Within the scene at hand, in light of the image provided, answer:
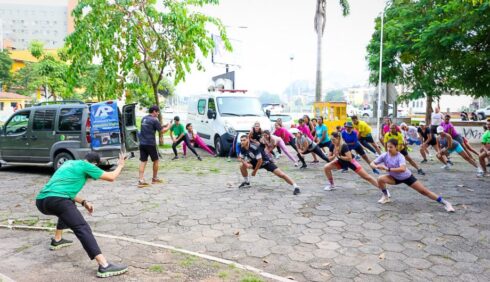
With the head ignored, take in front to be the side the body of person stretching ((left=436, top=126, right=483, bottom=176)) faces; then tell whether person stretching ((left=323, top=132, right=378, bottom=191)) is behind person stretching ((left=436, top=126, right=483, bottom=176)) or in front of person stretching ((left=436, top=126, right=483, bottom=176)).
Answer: in front

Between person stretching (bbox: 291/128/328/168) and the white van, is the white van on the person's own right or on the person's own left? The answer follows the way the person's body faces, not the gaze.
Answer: on the person's own right

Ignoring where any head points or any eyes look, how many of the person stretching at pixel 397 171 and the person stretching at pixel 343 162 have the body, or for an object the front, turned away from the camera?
0

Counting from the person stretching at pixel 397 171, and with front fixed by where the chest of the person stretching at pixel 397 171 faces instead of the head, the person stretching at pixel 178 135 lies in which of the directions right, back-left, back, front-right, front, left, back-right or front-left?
right

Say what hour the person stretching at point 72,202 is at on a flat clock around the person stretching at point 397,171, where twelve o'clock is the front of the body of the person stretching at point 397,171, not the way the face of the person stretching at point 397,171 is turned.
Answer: the person stretching at point 72,202 is roughly at 12 o'clock from the person stretching at point 397,171.

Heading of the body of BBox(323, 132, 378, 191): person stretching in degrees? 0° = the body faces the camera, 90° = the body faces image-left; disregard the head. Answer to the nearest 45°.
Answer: approximately 45°

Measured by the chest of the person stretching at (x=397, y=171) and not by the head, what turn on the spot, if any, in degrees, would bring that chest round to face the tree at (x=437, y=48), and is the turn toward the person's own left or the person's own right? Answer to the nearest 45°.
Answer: approximately 135° to the person's own right

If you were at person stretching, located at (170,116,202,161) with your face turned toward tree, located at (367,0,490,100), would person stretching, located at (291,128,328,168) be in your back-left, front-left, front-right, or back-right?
front-right

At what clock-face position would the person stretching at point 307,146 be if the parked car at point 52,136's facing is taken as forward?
The person stretching is roughly at 5 o'clock from the parked car.

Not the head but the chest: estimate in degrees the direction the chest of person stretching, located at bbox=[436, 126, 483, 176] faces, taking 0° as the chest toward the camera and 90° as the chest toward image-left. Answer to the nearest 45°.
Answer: approximately 45°

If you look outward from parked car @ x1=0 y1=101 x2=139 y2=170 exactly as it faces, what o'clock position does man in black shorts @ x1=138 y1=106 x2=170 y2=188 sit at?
The man in black shorts is roughly at 6 o'clock from the parked car.

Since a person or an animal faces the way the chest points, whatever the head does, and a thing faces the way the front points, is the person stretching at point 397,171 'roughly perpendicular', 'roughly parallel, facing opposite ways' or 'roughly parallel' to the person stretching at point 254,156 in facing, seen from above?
roughly parallel

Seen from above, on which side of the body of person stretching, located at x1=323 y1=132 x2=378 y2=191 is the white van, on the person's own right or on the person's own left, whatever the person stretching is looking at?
on the person's own right

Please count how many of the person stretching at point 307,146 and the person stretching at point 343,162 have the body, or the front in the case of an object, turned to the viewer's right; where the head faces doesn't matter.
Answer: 0

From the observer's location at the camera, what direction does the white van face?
facing the viewer and to the right of the viewer

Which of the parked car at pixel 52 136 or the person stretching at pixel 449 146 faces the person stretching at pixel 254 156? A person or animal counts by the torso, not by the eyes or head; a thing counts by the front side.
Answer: the person stretching at pixel 449 146

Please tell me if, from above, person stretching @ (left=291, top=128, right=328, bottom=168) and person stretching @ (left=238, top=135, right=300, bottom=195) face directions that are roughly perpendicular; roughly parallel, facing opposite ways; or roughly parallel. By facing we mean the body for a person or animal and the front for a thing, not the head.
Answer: roughly parallel

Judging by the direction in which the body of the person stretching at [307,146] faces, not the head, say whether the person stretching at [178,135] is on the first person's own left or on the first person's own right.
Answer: on the first person's own right

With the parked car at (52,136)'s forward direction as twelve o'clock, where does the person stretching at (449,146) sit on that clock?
The person stretching is roughly at 5 o'clock from the parked car.

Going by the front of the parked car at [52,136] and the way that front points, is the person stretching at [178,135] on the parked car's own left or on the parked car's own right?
on the parked car's own right

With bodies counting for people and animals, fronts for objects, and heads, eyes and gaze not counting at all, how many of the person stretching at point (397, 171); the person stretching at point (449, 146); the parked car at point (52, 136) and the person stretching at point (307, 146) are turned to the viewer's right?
0
